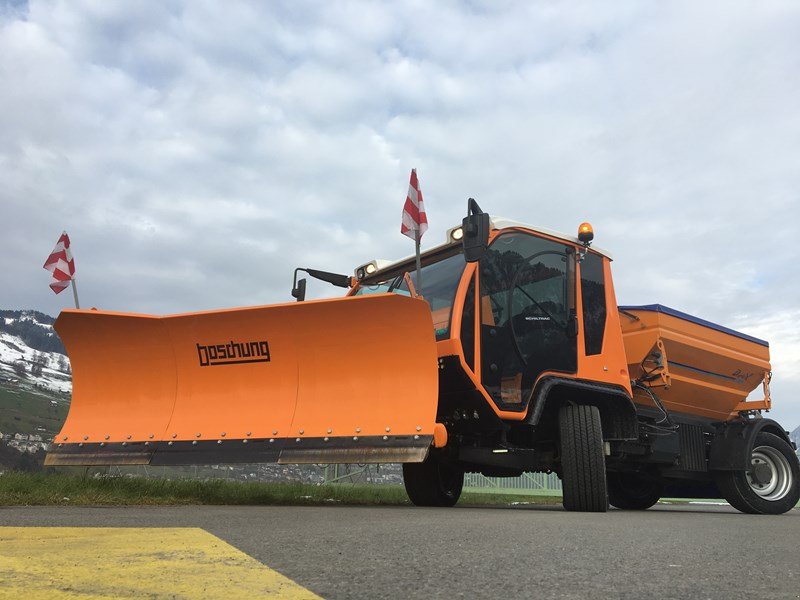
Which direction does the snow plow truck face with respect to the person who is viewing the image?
facing the viewer and to the left of the viewer

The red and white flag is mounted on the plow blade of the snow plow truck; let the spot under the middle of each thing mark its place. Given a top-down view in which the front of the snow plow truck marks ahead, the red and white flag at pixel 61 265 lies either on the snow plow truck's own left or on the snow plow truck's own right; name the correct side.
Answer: on the snow plow truck's own right
